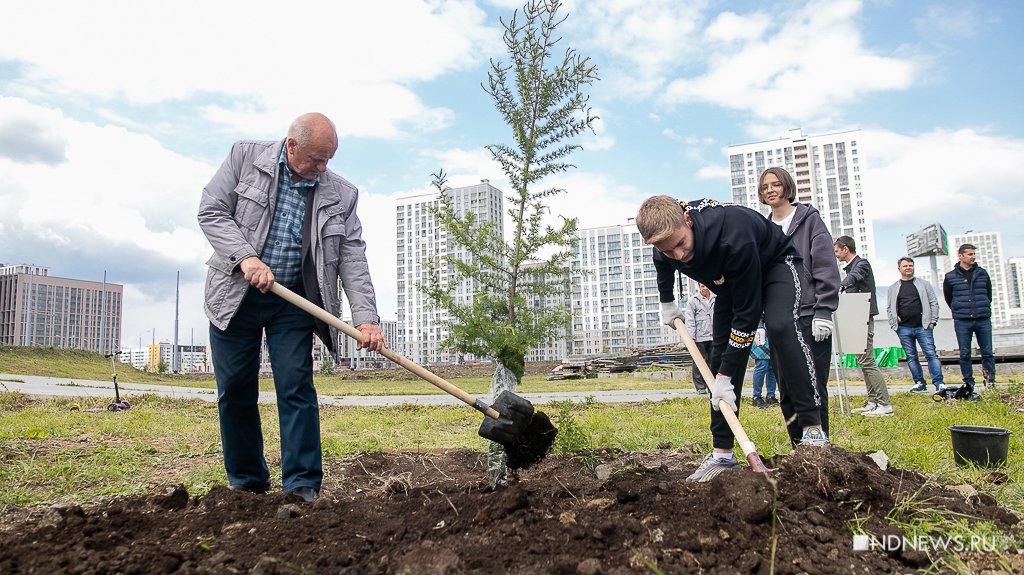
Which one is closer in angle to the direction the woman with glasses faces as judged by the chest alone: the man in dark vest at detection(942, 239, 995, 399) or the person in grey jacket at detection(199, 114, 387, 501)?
the person in grey jacket

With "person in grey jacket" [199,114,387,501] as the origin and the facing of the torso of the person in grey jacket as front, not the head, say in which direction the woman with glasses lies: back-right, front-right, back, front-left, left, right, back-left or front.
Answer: front-left

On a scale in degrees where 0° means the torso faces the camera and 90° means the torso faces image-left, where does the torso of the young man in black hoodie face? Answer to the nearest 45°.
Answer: approximately 45°

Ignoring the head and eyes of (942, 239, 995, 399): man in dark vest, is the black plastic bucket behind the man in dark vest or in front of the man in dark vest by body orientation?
in front

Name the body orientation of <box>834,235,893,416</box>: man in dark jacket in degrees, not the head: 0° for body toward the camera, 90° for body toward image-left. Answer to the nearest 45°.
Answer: approximately 90°

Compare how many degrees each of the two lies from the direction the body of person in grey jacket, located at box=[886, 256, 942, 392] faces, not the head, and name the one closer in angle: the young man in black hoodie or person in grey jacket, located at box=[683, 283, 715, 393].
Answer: the young man in black hoodie

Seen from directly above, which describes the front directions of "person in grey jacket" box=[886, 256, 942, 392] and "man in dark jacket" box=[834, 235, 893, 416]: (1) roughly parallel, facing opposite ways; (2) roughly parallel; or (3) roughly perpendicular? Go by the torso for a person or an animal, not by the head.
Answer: roughly perpendicular

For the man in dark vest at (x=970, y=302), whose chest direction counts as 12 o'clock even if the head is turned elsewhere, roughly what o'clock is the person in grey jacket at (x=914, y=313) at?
The person in grey jacket is roughly at 3 o'clock from the man in dark vest.

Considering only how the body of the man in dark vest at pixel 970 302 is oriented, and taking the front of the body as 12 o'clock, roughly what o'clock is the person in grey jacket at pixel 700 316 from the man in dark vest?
The person in grey jacket is roughly at 2 o'clock from the man in dark vest.

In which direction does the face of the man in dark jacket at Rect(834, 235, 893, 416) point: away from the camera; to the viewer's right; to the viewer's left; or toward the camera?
to the viewer's left

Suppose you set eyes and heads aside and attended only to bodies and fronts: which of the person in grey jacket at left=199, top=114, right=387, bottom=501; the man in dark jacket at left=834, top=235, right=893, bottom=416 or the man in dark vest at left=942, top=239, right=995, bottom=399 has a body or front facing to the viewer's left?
the man in dark jacket at left=834, top=235, right=893, bottom=416
